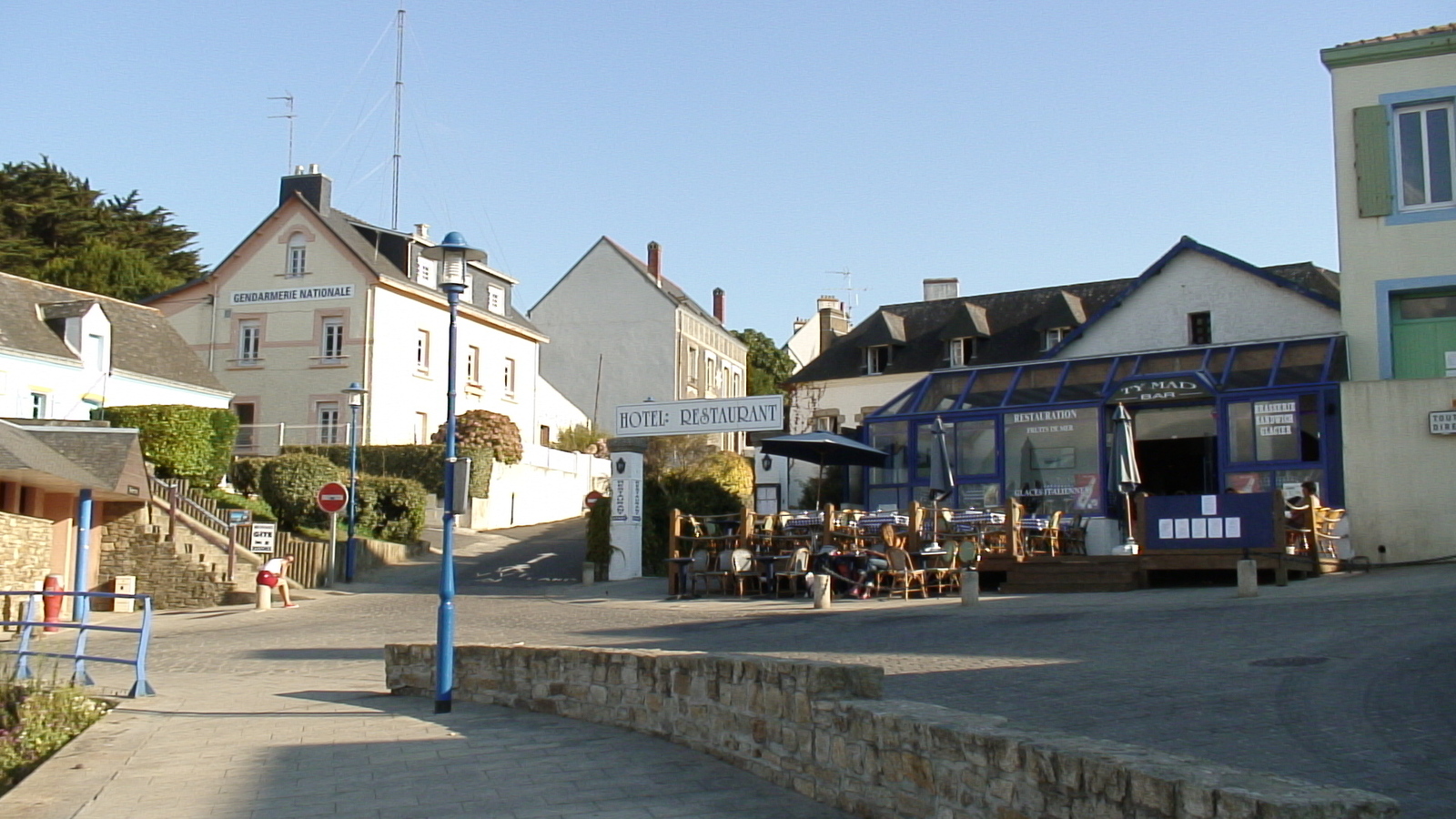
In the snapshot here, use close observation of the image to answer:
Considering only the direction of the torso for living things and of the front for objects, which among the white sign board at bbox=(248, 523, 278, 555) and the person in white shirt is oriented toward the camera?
the white sign board

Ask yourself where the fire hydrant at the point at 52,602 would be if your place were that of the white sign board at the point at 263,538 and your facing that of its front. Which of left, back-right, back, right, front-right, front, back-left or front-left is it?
right

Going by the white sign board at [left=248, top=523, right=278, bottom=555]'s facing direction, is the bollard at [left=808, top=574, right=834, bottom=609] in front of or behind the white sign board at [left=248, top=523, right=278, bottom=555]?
in front

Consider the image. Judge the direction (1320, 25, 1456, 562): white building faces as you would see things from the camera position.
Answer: facing the viewer

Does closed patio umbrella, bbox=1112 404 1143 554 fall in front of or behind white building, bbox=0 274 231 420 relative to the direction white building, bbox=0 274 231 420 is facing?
in front

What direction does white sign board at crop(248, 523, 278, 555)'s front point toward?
toward the camera

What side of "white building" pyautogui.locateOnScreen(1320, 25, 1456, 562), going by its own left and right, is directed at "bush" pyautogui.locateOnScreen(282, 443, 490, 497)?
right

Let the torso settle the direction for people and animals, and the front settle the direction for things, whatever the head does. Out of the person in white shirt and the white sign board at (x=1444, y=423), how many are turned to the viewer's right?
1

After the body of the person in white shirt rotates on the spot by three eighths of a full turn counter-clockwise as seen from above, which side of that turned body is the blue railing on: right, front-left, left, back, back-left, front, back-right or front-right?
back-left

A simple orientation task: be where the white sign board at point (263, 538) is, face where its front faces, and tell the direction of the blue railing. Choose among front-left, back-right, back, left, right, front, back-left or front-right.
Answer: front

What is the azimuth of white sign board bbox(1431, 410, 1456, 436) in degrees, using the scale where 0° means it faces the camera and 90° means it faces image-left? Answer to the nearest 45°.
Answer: approximately 0°

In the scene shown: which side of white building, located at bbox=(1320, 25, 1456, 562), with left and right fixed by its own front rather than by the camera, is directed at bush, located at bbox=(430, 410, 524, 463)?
right

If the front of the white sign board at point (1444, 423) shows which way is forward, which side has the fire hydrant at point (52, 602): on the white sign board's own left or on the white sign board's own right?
on the white sign board's own right

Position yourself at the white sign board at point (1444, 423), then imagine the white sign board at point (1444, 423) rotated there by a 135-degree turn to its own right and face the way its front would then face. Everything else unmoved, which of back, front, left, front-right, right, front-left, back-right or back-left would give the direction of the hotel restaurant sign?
front-left

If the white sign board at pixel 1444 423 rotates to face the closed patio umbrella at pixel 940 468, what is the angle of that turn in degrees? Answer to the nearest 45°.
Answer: approximately 90° to its right

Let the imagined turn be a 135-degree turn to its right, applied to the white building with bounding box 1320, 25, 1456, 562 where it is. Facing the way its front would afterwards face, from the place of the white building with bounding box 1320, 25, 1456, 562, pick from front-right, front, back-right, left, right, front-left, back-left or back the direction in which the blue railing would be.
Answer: left
